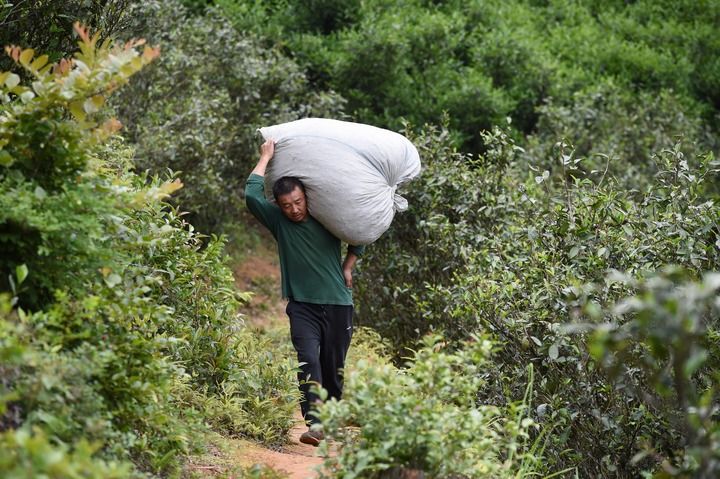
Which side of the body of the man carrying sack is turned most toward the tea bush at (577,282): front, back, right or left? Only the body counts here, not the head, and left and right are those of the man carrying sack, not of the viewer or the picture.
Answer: left

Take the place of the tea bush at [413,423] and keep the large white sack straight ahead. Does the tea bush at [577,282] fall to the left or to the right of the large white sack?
right

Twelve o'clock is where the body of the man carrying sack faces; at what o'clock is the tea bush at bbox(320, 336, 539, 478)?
The tea bush is roughly at 12 o'clock from the man carrying sack.

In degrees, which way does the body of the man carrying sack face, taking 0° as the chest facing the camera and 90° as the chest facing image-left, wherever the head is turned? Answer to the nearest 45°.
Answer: approximately 0°
